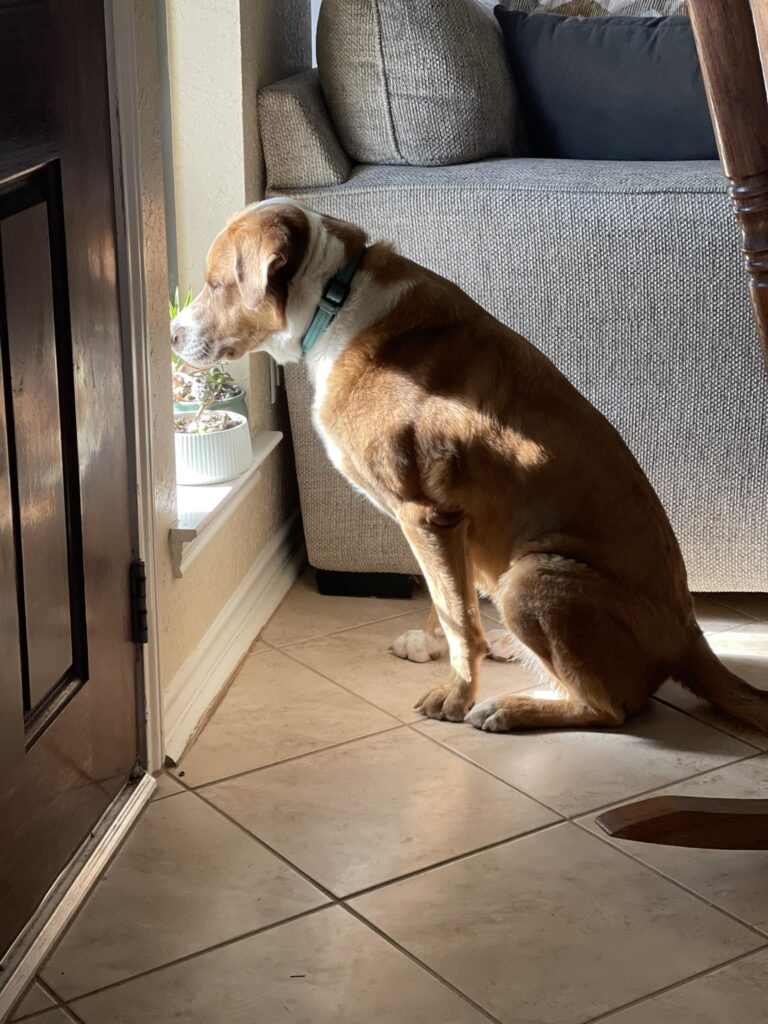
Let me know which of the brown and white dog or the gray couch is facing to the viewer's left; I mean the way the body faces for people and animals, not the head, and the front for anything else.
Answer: the brown and white dog

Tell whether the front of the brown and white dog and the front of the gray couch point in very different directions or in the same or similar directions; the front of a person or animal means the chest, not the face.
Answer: very different directions

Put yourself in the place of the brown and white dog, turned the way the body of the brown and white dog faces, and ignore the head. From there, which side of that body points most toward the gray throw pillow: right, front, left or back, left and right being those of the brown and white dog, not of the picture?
right

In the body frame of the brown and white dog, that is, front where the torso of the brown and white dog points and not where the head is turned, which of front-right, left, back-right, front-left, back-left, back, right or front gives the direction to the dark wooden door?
front-left

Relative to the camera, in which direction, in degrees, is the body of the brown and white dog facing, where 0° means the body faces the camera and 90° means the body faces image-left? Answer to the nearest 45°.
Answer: approximately 90°

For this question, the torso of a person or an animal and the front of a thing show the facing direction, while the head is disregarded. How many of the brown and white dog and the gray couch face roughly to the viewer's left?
1
